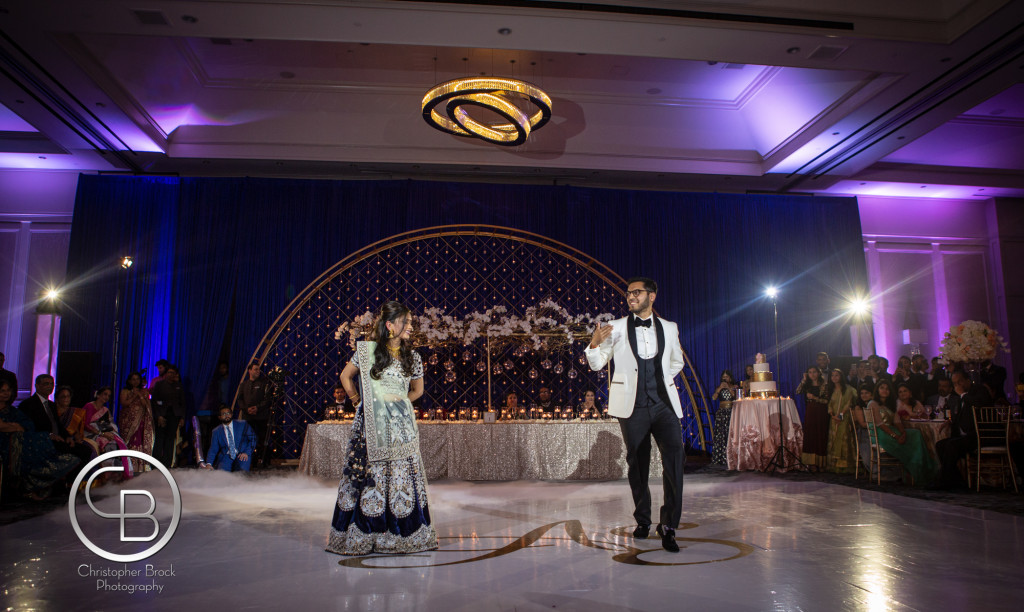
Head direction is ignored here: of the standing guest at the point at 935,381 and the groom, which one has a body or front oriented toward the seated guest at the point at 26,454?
the standing guest at the point at 935,381

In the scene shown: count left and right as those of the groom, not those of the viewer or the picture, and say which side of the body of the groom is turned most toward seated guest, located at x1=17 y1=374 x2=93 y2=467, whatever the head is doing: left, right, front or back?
right

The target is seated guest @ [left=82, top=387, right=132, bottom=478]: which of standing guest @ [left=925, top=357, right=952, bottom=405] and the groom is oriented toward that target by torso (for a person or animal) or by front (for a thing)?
standing guest @ [left=925, top=357, right=952, bottom=405]

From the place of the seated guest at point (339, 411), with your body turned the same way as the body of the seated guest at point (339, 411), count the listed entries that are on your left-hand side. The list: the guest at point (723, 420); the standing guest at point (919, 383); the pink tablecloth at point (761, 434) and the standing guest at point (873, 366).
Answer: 4

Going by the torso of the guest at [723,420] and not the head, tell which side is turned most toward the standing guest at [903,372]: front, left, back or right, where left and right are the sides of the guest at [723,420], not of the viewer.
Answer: left

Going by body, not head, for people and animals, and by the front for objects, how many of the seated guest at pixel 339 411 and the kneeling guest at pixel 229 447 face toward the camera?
2

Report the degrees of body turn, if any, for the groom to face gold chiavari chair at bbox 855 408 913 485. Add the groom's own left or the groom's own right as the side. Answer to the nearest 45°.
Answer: approximately 135° to the groom's own left

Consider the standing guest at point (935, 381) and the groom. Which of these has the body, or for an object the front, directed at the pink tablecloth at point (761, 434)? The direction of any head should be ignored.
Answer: the standing guest

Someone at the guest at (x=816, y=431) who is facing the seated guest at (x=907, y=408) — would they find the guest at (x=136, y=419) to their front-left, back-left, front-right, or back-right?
back-right

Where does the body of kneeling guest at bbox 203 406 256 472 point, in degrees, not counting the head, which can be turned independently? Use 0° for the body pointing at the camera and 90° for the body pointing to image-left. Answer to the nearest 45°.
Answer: approximately 0°

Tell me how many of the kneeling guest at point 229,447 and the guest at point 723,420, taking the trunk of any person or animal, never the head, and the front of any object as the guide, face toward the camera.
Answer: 2

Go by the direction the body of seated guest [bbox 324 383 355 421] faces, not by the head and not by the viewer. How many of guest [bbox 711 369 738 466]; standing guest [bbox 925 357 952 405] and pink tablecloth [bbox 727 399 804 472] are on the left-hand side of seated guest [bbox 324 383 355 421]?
3

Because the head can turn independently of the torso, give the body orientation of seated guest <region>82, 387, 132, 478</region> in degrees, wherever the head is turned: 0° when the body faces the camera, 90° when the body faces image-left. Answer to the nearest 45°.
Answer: approximately 315°

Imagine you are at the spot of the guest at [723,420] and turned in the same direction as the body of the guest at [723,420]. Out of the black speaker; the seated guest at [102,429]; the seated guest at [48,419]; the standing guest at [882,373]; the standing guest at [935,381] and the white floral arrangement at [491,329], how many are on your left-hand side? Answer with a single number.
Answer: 2

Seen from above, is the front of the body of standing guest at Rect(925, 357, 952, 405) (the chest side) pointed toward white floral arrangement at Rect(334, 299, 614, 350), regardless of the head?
yes
